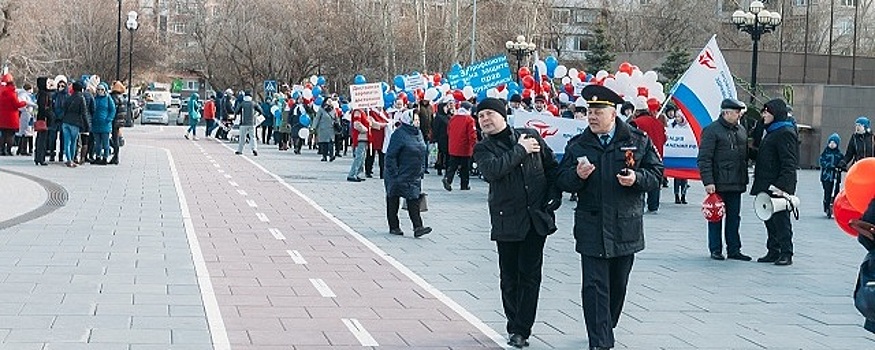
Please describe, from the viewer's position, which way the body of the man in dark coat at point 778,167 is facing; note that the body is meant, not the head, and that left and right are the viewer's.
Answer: facing to the left of the viewer

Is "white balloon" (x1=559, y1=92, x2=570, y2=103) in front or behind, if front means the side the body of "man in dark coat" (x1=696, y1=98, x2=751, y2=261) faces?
behind

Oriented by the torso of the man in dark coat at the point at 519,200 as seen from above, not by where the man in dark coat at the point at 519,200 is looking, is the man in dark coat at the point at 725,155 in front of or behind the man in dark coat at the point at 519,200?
behind

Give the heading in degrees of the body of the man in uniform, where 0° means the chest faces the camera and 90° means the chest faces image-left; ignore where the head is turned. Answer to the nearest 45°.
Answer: approximately 0°

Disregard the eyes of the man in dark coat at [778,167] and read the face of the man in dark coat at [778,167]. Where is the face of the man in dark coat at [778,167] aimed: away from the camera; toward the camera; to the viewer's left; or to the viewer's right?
to the viewer's left

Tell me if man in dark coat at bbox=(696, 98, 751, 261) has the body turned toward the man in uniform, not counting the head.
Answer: no

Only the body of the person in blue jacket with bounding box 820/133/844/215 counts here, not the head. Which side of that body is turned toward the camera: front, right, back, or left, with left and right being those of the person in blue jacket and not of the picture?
front

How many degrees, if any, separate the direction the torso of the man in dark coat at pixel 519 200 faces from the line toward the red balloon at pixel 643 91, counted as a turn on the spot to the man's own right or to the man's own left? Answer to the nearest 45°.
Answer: approximately 180°

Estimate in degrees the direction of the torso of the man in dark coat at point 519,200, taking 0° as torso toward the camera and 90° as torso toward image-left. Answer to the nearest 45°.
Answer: approximately 0°

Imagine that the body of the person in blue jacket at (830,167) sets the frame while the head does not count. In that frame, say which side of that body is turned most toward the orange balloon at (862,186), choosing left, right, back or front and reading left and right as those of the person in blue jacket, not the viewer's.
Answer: front

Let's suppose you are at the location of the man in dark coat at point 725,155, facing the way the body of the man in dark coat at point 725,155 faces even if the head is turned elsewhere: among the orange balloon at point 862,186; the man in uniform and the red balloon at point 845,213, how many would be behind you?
0

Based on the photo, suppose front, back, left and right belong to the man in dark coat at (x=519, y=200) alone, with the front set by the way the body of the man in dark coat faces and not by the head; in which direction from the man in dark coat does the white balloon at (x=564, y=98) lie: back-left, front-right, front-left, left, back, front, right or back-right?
back

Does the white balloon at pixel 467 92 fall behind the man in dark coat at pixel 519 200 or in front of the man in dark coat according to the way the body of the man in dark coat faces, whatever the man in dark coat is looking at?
behind

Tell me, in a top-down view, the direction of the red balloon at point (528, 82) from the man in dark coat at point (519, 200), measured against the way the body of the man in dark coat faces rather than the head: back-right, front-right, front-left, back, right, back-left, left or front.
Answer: back

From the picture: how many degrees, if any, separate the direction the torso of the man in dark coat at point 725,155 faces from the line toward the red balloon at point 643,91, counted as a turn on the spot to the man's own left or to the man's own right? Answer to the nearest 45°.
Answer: approximately 135° to the man's own left
